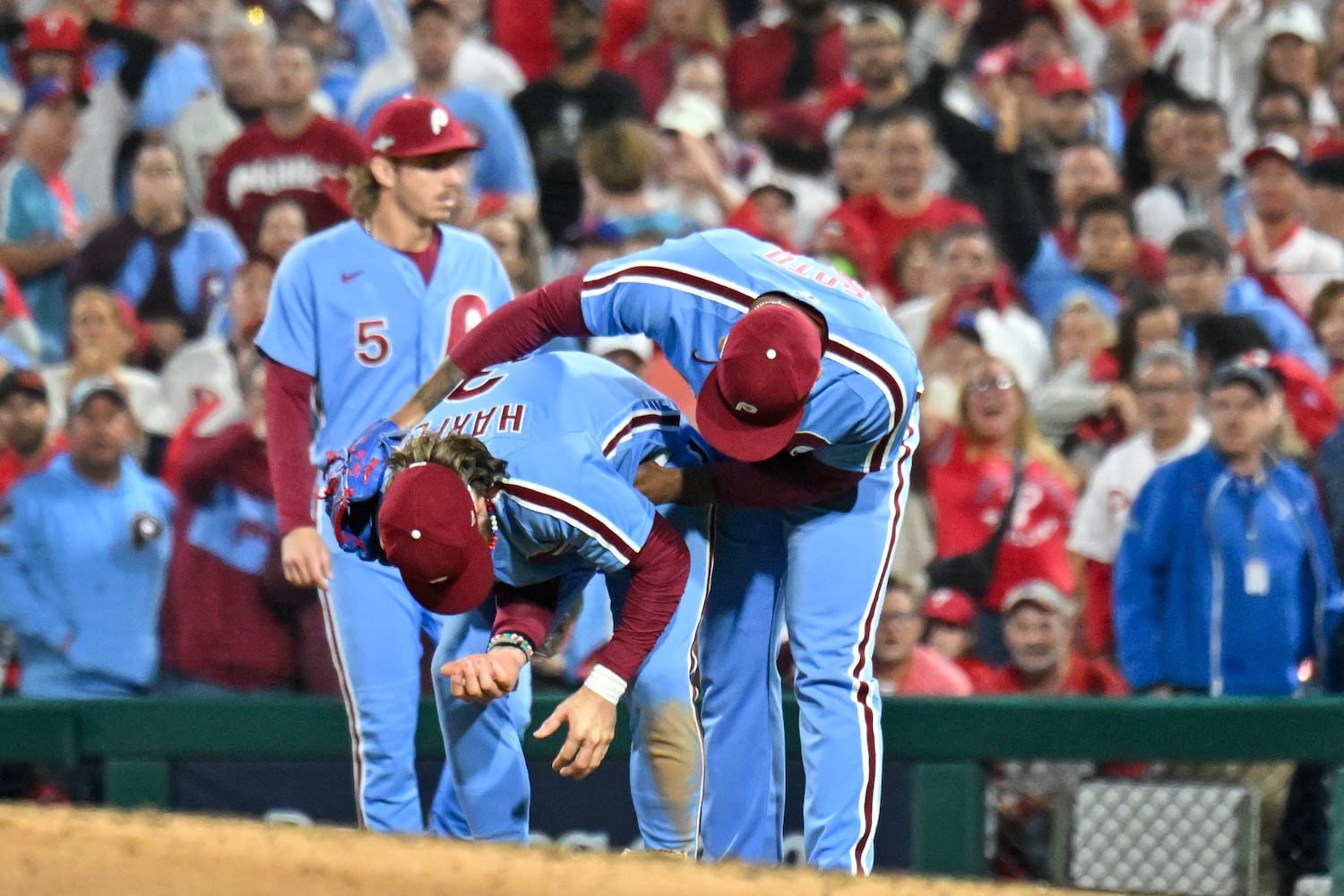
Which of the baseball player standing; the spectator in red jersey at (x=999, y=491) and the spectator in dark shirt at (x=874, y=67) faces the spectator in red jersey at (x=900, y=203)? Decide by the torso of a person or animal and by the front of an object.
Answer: the spectator in dark shirt at (x=874, y=67)

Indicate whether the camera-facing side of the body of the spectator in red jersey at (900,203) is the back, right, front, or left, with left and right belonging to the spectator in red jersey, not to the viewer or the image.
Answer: front

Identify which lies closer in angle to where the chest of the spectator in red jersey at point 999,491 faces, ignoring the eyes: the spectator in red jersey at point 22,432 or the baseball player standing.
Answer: the baseball player standing

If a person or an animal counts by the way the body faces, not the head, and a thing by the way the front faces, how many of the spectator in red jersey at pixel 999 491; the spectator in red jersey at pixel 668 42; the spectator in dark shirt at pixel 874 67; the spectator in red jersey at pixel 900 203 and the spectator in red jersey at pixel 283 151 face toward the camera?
5

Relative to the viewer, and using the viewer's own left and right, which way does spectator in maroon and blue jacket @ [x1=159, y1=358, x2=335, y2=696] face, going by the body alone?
facing the viewer and to the right of the viewer

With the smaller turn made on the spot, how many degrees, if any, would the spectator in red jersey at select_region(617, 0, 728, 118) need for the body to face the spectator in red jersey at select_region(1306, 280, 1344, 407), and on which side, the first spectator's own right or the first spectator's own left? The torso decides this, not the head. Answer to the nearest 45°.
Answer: approximately 45° to the first spectator's own left

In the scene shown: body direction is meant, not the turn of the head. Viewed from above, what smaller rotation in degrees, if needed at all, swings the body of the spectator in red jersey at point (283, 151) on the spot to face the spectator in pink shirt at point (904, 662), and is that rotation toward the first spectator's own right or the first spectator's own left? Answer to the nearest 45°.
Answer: approximately 45° to the first spectator's own left

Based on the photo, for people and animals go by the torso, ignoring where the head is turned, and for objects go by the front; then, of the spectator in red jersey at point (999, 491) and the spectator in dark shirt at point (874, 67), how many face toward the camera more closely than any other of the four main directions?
2

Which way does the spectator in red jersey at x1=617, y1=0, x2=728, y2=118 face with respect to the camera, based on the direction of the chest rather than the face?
toward the camera

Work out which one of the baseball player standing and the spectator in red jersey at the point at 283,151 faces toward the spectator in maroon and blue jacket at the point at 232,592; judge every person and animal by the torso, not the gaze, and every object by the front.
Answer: the spectator in red jersey at the point at 283,151

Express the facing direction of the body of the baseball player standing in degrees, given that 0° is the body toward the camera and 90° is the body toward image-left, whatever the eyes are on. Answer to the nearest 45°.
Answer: approximately 315°

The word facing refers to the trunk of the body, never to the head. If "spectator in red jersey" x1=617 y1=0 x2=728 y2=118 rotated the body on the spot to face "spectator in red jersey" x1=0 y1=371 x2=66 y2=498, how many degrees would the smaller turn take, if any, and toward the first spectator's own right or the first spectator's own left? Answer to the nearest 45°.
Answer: approximately 45° to the first spectator's own right

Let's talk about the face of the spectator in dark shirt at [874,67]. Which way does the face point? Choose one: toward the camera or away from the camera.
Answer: toward the camera

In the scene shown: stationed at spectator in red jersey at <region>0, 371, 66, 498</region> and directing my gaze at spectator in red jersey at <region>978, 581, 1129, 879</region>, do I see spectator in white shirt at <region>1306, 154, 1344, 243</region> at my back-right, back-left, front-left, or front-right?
front-left

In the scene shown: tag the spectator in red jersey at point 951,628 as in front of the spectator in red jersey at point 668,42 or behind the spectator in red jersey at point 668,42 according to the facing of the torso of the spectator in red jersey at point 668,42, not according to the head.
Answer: in front
